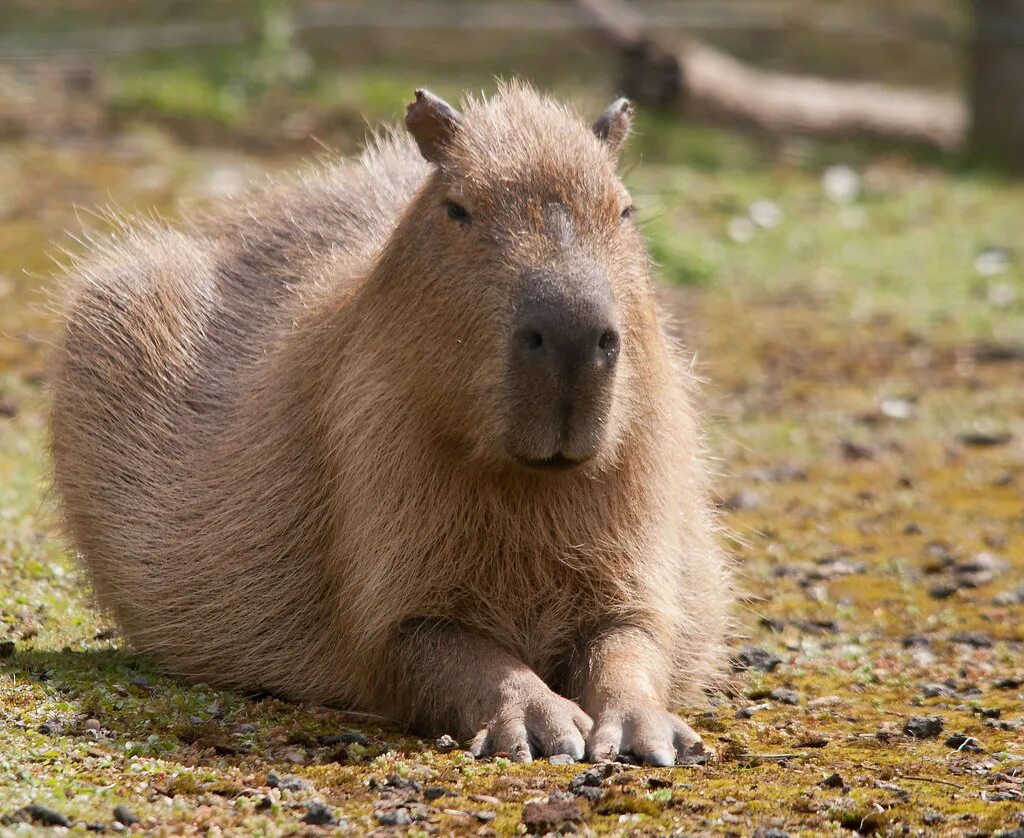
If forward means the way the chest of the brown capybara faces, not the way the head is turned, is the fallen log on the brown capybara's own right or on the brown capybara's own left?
on the brown capybara's own left

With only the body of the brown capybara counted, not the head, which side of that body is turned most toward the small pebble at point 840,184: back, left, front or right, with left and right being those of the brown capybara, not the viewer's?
left

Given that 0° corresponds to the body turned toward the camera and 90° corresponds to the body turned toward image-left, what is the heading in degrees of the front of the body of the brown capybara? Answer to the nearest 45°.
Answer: approximately 315°

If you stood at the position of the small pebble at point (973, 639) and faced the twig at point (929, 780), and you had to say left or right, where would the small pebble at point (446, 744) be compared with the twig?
right

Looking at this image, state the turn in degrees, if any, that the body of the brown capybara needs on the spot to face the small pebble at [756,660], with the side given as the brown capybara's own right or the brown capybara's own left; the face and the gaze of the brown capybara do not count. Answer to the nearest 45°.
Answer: approximately 90° to the brown capybara's own left

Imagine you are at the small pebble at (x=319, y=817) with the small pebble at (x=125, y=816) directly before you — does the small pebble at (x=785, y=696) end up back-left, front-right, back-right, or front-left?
back-right

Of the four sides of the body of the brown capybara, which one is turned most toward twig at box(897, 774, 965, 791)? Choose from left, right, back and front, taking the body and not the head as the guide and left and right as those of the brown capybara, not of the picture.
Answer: front

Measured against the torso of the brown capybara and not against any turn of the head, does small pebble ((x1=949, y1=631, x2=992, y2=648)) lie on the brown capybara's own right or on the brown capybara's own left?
on the brown capybara's own left
